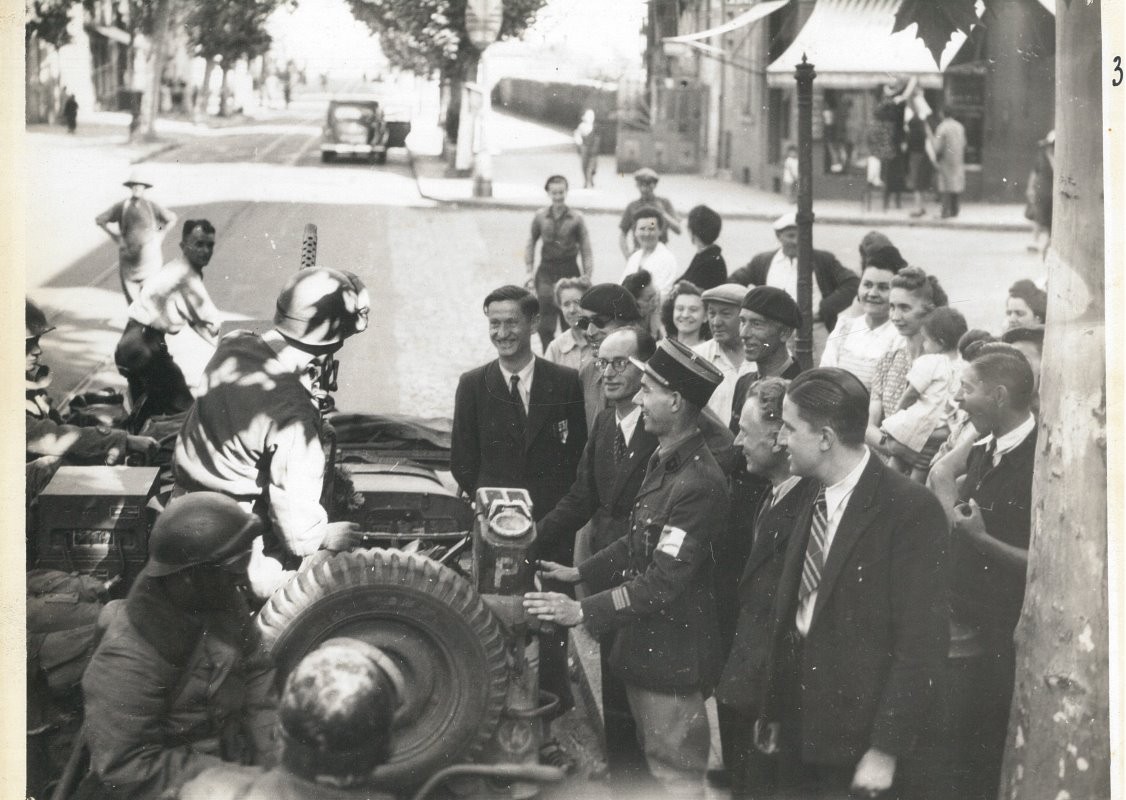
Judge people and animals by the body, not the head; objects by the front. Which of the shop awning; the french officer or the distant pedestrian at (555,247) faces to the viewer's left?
the french officer

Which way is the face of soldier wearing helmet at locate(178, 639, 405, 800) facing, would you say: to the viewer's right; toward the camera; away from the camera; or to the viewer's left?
away from the camera

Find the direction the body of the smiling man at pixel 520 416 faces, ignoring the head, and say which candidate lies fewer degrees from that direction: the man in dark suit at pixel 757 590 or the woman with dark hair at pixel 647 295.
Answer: the man in dark suit

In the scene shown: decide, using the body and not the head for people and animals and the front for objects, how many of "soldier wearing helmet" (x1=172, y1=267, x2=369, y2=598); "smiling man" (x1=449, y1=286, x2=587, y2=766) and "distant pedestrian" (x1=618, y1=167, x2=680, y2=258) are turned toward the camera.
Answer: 2

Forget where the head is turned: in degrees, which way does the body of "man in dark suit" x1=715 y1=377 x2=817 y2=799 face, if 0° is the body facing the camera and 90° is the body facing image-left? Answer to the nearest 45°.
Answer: approximately 45°

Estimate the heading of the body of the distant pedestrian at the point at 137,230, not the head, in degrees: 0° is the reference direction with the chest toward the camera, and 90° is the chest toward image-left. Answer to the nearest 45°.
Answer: approximately 0°

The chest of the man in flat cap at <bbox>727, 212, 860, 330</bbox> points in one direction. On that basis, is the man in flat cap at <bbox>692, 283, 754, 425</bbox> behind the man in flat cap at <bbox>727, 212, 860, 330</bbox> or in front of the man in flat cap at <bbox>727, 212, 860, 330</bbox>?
in front

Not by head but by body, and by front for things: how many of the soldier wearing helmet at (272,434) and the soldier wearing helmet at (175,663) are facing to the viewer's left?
0

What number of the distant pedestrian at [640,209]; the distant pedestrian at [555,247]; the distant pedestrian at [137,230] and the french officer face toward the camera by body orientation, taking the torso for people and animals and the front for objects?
3

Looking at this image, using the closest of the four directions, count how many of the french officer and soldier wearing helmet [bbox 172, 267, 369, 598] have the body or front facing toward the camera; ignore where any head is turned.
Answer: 0

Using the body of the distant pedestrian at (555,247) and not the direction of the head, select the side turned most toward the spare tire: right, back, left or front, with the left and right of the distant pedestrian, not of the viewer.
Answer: front

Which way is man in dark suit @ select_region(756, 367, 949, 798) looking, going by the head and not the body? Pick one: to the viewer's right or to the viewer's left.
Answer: to the viewer's left
